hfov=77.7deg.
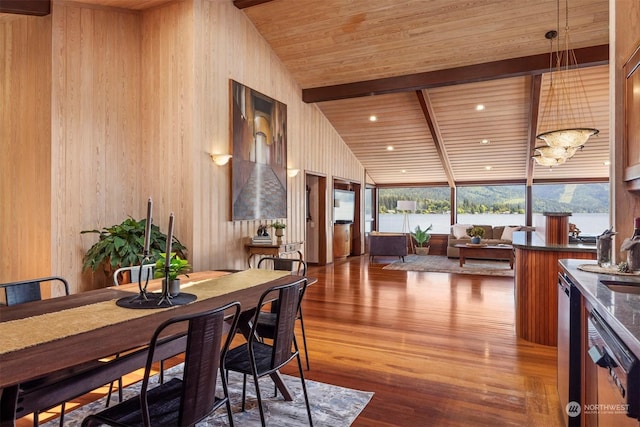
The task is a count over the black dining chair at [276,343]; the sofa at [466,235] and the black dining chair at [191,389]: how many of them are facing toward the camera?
1

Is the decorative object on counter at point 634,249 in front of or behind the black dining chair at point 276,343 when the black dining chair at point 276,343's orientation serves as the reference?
behind

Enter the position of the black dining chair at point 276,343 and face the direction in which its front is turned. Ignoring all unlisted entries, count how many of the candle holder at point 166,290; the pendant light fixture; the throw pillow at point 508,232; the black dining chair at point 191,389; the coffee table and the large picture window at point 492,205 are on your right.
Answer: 4

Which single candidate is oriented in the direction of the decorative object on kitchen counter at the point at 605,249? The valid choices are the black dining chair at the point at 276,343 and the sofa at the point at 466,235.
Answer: the sofa

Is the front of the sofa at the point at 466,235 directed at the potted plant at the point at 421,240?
no

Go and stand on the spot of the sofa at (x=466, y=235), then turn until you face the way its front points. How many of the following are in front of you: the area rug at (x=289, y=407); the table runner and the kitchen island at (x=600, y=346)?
3

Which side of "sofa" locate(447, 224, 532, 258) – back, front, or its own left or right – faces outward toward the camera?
front

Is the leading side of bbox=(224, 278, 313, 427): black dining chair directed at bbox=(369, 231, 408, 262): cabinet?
no

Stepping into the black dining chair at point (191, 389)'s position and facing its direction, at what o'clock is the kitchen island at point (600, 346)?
The kitchen island is roughly at 5 o'clock from the black dining chair.

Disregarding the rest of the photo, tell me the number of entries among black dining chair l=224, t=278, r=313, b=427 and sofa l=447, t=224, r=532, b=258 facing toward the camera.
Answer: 1

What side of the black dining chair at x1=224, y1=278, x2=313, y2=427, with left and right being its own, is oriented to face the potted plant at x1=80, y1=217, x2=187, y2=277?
front

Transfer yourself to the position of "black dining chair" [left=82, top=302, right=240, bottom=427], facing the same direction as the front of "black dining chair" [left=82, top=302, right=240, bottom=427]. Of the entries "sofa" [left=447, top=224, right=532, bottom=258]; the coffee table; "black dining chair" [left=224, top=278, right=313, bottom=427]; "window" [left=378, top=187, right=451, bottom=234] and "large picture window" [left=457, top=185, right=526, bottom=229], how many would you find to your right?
5

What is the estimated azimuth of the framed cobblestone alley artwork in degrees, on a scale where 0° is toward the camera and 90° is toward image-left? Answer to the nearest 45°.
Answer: approximately 315°

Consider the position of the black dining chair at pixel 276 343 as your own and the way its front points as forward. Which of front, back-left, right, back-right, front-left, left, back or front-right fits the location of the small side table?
front-right

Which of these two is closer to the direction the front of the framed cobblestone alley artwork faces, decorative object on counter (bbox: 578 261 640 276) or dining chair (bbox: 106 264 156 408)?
the decorative object on counter

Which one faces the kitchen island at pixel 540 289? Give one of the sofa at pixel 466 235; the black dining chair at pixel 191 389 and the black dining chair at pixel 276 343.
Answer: the sofa

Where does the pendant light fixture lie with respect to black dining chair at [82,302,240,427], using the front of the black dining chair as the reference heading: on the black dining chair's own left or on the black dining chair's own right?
on the black dining chair's own right

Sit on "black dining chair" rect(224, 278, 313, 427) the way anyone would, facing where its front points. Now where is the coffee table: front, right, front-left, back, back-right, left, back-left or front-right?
right

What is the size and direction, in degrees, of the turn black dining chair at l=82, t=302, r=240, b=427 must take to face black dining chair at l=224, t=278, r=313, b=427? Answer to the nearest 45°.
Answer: approximately 90° to its right

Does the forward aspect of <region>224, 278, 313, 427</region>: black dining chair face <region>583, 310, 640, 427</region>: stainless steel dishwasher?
no

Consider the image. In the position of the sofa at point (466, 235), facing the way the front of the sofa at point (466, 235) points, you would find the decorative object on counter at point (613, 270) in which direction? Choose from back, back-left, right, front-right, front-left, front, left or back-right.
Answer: front

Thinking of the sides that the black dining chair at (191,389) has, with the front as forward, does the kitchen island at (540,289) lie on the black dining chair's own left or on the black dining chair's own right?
on the black dining chair's own right

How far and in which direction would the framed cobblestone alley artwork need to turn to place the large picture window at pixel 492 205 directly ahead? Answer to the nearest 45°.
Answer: approximately 90° to its left
